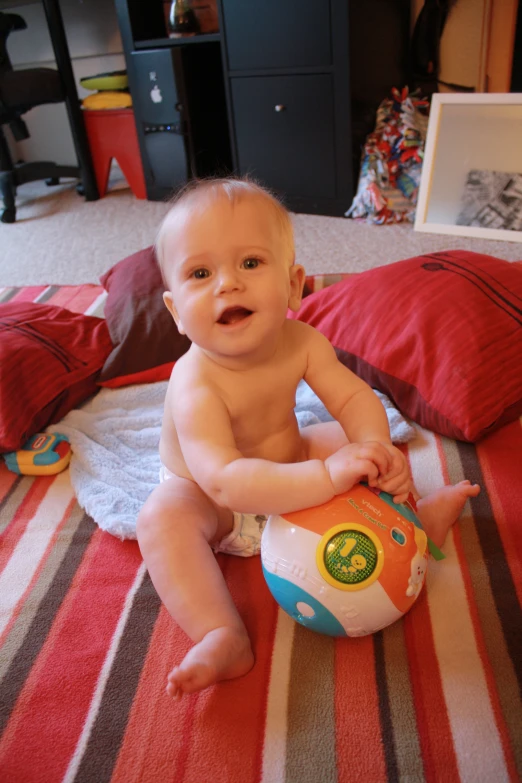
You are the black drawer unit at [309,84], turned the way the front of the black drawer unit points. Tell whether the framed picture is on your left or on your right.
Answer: on your left

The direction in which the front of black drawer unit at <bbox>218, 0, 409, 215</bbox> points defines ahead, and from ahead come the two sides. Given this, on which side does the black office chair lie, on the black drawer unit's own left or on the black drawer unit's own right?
on the black drawer unit's own right

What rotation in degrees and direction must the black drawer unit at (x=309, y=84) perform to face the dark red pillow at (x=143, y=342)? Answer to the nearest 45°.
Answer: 0° — it already faces it

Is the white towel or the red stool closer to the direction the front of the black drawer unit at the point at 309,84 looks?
the white towel

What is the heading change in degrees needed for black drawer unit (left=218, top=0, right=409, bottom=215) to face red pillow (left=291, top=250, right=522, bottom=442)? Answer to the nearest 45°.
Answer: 0° — it already faces it

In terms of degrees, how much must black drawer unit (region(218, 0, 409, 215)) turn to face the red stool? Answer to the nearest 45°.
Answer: approximately 135° to its right

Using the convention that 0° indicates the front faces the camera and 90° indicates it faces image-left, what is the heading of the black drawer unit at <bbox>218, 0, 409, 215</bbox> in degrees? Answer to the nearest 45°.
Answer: approximately 0°

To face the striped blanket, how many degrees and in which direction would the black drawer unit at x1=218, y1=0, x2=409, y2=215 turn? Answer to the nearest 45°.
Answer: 0° — it already faces it
